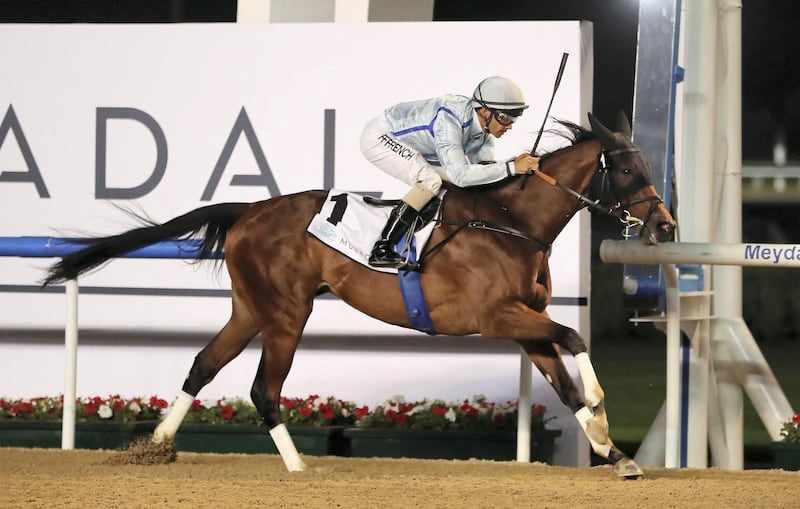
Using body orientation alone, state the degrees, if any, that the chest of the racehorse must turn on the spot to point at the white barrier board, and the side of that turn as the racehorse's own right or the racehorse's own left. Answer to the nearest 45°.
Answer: approximately 135° to the racehorse's own left

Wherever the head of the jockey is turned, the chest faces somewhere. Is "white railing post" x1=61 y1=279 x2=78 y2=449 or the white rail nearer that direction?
the white rail

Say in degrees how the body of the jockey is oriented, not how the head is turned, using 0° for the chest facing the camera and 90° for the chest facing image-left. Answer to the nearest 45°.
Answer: approximately 270°

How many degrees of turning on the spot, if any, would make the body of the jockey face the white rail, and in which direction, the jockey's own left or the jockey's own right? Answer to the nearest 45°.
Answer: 0° — they already face it

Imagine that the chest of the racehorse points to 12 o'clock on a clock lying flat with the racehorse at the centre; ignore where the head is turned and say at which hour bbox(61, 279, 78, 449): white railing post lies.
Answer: The white railing post is roughly at 7 o'clock from the racehorse.

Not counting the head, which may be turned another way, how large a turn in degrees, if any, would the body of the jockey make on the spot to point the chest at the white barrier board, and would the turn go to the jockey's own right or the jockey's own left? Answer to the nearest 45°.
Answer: approximately 135° to the jockey's own left

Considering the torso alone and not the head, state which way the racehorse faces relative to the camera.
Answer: to the viewer's right

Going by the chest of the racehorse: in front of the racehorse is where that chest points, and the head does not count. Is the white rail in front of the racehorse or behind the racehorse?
in front
